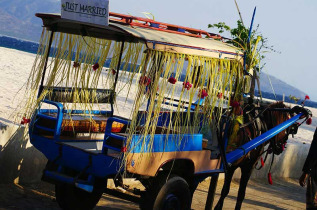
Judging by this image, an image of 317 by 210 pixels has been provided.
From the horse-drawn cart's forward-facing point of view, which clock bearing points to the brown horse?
The brown horse is roughly at 12 o'clock from the horse-drawn cart.

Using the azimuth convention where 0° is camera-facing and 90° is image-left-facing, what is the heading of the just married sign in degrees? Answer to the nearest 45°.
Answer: approximately 45°
